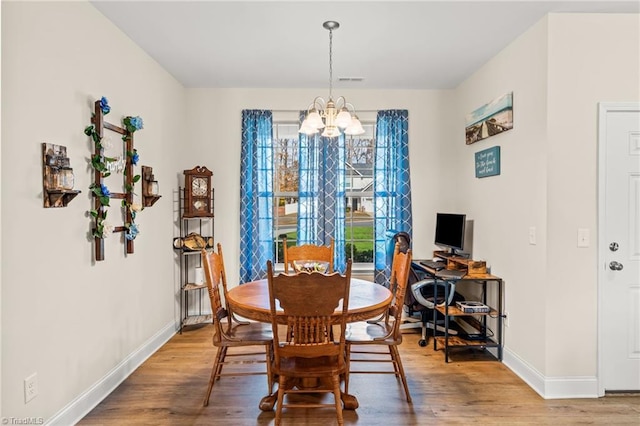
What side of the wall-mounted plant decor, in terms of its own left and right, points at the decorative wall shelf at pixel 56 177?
right

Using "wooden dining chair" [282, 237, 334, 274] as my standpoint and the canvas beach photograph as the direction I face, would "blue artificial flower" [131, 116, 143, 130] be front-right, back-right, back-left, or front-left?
back-right

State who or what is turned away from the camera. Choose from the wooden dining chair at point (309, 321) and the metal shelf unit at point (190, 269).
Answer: the wooden dining chair

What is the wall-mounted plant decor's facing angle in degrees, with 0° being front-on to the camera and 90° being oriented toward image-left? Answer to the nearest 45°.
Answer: approximately 315°

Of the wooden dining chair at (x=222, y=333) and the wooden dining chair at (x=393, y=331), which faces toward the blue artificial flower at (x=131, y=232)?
the wooden dining chair at (x=393, y=331)

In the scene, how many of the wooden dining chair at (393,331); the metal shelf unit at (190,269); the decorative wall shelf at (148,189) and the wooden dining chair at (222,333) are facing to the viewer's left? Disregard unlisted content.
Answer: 1

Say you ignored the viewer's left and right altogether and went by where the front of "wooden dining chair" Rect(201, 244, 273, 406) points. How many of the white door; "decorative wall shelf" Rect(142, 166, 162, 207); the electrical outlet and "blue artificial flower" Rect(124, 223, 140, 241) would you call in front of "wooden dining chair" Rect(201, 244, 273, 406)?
1

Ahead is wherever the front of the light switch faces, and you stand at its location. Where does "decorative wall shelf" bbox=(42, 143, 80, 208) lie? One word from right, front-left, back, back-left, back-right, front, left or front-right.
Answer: front-right

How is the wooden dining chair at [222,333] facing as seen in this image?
to the viewer's right

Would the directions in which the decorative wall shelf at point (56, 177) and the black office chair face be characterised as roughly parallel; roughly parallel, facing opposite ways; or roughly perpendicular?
roughly parallel

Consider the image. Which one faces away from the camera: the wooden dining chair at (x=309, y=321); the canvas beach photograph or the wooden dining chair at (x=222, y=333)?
the wooden dining chair at (x=309, y=321)

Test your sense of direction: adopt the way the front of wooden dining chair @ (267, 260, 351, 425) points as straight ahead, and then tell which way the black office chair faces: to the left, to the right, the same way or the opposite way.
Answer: to the right

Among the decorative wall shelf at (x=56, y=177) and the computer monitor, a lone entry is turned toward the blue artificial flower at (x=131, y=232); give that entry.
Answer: the computer monitor

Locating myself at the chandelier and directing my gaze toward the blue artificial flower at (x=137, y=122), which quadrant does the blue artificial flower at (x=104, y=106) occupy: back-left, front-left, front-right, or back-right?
front-left

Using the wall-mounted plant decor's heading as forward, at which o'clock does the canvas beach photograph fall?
The canvas beach photograph is roughly at 11 o'clock from the wall-mounted plant decor.

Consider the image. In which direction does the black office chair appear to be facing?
to the viewer's right

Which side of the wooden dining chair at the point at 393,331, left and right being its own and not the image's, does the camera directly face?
left

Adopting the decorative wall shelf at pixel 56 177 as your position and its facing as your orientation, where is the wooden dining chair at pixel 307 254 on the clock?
The wooden dining chair is roughly at 10 o'clock from the decorative wall shelf.

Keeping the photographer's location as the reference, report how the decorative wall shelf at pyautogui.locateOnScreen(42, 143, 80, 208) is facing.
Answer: facing the viewer and to the right of the viewer

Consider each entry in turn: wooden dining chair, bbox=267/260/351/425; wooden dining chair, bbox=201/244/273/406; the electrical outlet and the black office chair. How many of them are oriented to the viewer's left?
0

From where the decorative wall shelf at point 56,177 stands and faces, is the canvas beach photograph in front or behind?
in front

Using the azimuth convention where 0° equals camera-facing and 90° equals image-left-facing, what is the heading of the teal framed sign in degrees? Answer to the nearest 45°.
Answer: approximately 45°

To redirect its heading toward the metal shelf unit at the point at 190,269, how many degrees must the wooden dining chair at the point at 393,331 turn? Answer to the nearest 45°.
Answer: approximately 45° to its right
